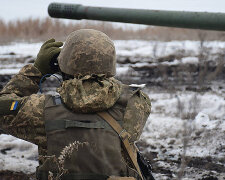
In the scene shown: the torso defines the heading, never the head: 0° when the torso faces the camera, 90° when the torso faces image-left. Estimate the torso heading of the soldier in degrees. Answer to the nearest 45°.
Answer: approximately 180°

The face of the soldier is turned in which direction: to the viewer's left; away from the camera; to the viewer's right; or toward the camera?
away from the camera
